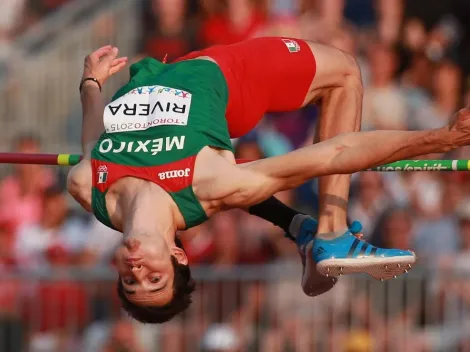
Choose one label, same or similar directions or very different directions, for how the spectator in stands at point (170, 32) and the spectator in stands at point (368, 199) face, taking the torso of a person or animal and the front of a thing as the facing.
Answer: same or similar directions

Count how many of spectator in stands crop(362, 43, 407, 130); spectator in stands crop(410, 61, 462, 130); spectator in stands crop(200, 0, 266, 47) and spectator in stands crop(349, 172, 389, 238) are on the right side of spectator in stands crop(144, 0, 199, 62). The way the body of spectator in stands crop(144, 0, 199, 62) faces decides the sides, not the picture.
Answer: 0

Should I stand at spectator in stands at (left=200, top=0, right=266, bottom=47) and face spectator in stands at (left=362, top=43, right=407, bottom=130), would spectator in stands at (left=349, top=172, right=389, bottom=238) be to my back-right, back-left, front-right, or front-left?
front-right

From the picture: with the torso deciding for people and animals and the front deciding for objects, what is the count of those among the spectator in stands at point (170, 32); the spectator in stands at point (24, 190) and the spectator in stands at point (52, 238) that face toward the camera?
3

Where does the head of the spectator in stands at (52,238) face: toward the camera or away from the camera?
toward the camera

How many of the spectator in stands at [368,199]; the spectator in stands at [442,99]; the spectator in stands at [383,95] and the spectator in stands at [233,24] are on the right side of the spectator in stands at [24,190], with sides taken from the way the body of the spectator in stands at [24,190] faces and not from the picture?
0

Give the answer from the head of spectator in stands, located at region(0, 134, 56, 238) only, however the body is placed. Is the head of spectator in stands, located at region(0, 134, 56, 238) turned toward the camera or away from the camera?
toward the camera

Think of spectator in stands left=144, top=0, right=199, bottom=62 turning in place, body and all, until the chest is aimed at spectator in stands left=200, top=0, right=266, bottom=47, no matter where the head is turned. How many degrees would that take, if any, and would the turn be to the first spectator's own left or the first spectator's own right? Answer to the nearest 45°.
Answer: approximately 90° to the first spectator's own left

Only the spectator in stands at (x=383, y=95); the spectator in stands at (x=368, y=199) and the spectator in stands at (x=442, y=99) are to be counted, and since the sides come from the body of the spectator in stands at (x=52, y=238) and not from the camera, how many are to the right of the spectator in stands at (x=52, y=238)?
0

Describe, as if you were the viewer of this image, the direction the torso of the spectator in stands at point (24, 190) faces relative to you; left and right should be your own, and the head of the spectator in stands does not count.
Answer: facing the viewer

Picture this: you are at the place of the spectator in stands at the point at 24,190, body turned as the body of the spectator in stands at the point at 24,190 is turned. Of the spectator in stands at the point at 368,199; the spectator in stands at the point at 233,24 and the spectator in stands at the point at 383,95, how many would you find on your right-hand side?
0

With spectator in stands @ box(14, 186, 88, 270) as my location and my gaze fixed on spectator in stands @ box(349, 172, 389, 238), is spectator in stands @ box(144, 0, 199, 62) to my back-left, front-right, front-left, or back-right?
front-left

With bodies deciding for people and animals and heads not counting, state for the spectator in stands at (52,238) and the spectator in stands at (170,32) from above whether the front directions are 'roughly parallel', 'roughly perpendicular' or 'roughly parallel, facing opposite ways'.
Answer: roughly parallel

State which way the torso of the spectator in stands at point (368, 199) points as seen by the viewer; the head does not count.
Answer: toward the camera

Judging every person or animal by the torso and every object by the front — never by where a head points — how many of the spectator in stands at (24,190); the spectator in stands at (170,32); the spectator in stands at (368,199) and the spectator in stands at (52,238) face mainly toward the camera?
4
